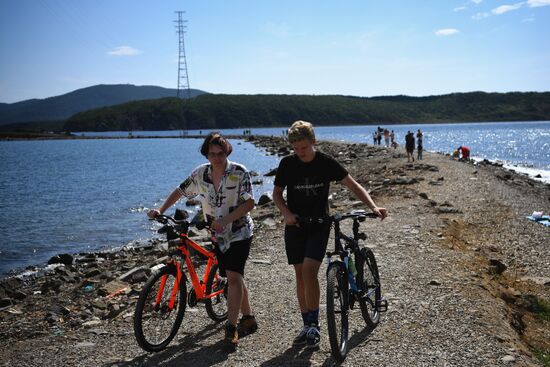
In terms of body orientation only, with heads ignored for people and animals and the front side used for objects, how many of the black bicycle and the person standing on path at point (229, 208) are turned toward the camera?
2

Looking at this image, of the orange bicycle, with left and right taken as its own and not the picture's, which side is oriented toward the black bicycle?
left

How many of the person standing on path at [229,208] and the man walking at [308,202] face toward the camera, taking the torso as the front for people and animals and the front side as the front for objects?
2

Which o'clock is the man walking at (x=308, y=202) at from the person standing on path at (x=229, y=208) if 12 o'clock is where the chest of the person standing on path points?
The man walking is roughly at 10 o'clock from the person standing on path.

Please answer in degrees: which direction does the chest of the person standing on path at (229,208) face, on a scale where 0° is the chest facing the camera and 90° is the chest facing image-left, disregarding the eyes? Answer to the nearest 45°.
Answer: approximately 0°

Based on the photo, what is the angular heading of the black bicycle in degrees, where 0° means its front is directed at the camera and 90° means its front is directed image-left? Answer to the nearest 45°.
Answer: approximately 0°

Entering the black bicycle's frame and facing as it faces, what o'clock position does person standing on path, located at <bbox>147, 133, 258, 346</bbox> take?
The person standing on path is roughly at 3 o'clock from the black bicycle.

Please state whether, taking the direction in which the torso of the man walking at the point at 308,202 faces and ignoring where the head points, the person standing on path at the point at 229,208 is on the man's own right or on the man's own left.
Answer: on the man's own right
